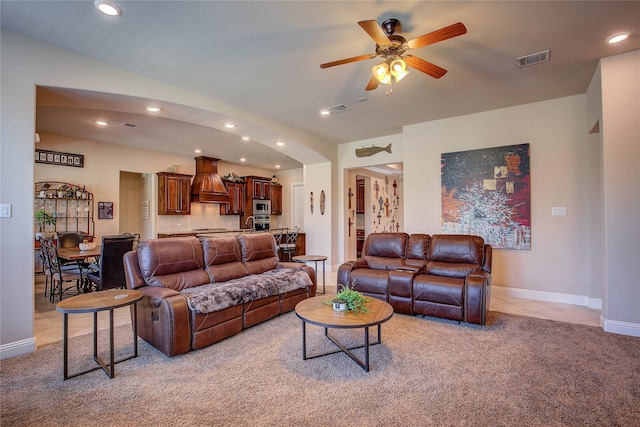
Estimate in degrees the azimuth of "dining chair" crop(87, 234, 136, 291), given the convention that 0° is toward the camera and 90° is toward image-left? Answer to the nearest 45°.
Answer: approximately 135°

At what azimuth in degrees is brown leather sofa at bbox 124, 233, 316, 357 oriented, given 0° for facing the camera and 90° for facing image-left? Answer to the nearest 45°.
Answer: approximately 315°

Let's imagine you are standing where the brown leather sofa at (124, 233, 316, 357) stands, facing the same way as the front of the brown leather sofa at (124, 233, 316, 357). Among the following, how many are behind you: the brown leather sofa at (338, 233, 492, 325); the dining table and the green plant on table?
1

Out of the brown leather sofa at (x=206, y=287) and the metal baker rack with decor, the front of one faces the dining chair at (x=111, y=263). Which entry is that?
the metal baker rack with decor

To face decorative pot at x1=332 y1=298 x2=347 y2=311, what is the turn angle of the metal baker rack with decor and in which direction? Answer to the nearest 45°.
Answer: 0° — it already faces it

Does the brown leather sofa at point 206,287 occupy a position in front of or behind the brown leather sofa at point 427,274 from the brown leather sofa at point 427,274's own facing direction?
in front

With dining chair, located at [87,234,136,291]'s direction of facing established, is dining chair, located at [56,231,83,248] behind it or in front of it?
in front

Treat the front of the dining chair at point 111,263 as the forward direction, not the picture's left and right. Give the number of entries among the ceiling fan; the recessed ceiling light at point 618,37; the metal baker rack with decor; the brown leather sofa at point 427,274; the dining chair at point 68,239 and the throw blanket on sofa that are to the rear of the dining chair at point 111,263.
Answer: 4

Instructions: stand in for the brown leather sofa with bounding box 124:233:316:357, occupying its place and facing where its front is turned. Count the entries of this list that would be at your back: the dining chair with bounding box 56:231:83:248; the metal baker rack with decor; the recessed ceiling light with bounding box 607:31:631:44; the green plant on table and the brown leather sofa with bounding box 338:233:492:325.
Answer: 2

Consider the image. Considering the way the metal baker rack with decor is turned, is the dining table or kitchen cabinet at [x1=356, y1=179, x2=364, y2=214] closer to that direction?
the dining table

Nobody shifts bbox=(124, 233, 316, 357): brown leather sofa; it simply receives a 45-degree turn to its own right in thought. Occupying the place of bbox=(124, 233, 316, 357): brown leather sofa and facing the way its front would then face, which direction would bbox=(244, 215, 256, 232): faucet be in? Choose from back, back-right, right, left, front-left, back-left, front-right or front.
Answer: back

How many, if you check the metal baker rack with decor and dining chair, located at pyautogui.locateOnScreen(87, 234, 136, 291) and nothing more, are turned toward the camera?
1

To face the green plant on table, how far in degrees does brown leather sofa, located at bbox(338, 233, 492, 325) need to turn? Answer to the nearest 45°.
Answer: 0° — it already faces it

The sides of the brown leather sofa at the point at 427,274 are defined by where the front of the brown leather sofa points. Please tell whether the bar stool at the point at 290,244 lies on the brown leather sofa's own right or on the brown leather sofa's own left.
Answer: on the brown leather sofa's own right

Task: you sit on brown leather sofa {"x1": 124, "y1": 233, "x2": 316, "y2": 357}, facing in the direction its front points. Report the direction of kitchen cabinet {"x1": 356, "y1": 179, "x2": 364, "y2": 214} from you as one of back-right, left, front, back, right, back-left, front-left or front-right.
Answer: left

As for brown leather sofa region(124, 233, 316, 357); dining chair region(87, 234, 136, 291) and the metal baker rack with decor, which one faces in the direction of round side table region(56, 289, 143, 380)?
the metal baker rack with decor
